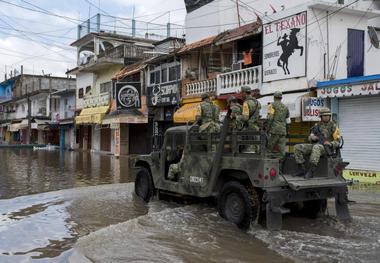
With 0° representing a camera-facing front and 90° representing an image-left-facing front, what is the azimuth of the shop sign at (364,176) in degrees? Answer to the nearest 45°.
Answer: approximately 45°

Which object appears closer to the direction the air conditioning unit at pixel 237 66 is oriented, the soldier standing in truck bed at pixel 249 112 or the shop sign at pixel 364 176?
the soldier standing in truck bed

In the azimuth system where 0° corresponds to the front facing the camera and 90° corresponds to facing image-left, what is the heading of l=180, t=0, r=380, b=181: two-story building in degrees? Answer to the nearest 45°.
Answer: approximately 45°

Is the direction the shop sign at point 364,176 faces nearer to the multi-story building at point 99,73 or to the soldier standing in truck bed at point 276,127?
the soldier standing in truck bed

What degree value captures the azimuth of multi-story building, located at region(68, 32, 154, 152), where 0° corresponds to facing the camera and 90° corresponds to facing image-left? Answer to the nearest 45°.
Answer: approximately 45°

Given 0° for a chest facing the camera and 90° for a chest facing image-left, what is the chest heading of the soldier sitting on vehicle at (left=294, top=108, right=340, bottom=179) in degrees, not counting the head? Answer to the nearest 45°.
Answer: approximately 45°
